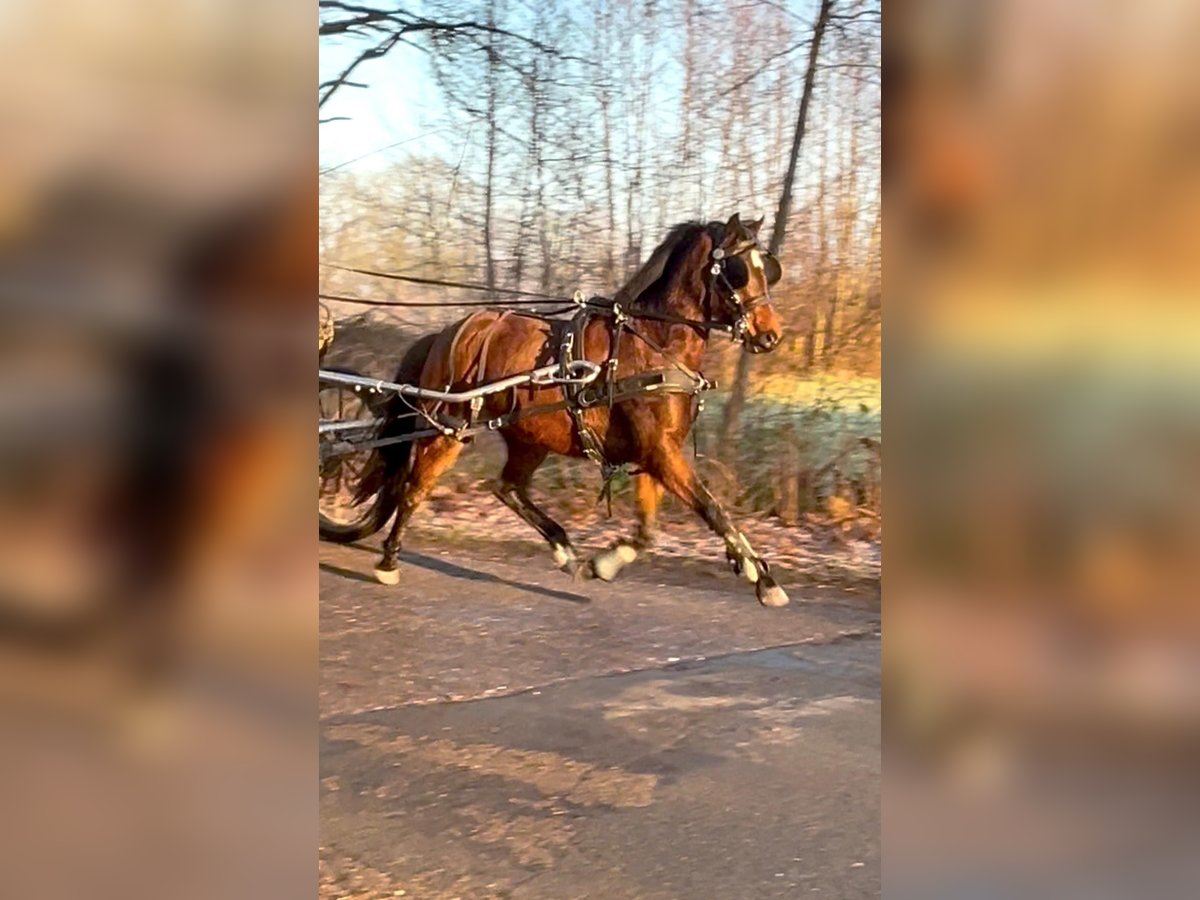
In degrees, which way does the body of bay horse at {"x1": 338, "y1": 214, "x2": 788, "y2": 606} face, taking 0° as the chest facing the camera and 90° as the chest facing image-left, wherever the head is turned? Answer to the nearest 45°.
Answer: approximately 270°
